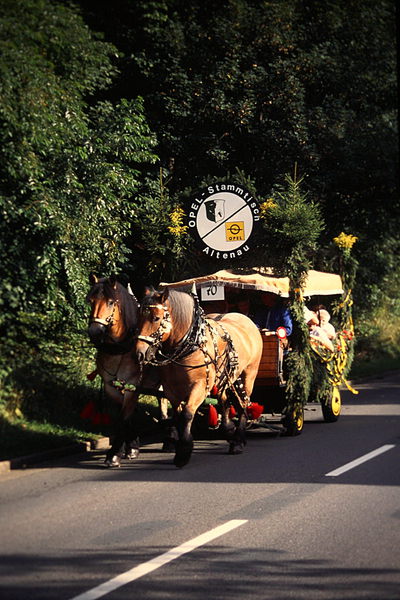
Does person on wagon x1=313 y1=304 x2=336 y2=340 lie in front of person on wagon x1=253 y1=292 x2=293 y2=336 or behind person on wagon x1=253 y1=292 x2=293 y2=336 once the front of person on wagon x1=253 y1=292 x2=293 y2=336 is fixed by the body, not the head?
behind

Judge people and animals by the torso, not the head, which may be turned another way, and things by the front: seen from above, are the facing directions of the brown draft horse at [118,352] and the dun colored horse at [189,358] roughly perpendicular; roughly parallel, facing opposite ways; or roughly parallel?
roughly parallel

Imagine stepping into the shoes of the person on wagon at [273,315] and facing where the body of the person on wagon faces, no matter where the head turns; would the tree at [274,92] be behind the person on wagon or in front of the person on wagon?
behind

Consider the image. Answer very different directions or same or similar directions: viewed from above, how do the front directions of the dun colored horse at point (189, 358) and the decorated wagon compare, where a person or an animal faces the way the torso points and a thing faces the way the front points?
same or similar directions

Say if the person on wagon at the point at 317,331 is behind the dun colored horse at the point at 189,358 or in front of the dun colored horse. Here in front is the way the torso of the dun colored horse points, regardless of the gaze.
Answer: behind

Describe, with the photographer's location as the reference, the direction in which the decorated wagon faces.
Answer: facing the viewer and to the left of the viewer

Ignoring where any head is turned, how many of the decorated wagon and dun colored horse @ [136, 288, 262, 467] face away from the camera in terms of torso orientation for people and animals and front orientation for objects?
0

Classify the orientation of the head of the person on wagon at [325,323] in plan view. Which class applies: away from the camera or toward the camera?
toward the camera

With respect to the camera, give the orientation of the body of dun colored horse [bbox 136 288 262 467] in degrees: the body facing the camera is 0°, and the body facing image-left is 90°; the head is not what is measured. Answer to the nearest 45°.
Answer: approximately 45°

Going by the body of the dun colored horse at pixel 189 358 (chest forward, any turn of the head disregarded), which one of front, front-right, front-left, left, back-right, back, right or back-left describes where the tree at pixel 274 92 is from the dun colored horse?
back-right

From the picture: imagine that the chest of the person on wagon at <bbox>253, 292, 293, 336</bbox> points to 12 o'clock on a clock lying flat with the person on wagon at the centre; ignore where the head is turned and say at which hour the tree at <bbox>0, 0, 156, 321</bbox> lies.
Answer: The tree is roughly at 2 o'clock from the person on wagon.
